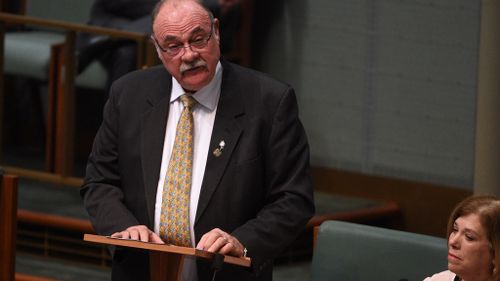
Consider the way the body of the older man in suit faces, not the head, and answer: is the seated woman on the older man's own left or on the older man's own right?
on the older man's own left

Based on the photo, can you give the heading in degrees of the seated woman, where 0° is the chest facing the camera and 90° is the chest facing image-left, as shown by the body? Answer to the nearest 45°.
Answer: approximately 45°

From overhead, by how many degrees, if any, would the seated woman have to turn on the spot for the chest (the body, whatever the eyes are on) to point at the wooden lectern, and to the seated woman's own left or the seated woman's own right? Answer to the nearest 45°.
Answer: approximately 45° to the seated woman's own right

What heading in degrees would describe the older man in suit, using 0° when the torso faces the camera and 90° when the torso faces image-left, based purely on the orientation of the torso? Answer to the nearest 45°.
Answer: approximately 0°

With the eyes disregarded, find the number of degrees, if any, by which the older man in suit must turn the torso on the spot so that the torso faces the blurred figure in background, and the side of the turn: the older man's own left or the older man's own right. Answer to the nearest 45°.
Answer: approximately 180°
